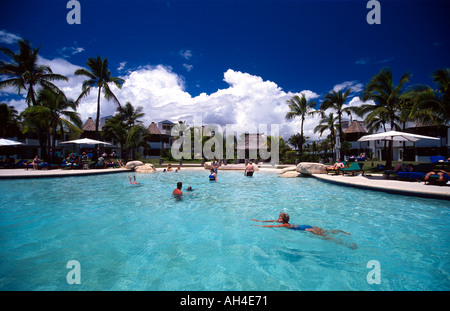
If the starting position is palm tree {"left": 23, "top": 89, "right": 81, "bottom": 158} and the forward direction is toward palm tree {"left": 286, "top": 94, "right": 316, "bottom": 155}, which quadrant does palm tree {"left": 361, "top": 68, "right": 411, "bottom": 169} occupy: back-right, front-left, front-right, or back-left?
front-right
